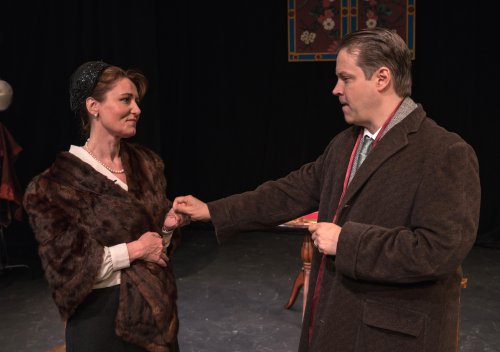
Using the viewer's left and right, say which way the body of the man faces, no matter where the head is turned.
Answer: facing the viewer and to the left of the viewer

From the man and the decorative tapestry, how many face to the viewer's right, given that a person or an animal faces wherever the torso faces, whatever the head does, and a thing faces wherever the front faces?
0

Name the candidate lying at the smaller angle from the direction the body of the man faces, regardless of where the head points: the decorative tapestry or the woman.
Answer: the woman

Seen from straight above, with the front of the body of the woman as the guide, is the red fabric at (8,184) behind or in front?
behind

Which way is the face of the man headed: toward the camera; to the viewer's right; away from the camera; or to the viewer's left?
to the viewer's left

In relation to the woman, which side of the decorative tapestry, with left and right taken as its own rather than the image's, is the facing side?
front

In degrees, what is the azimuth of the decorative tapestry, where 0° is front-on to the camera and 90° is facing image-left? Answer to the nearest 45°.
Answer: approximately 0°

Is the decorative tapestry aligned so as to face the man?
yes

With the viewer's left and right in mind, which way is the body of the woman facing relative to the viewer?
facing the viewer and to the right of the viewer

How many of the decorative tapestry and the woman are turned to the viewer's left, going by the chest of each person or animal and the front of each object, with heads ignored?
0

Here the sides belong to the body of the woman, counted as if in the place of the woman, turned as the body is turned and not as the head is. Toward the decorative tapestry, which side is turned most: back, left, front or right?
left
